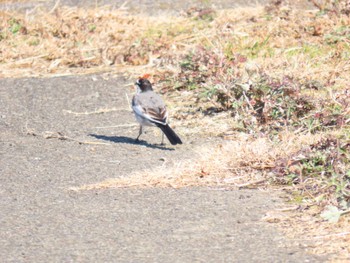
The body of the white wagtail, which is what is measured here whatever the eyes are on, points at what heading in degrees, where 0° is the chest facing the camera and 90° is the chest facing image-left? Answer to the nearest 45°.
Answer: approximately 135°
